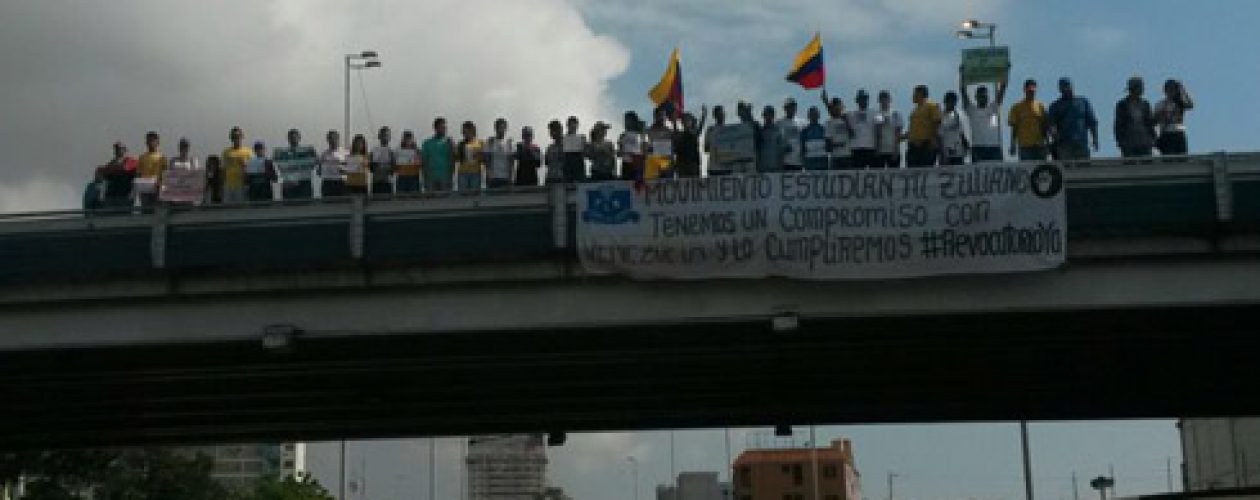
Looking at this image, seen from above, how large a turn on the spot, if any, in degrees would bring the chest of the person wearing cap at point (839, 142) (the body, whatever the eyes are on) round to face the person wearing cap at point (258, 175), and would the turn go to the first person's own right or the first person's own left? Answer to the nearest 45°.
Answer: approximately 90° to the first person's own right

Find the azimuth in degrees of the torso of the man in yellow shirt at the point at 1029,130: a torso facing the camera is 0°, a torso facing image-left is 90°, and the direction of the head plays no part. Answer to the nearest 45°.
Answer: approximately 0°

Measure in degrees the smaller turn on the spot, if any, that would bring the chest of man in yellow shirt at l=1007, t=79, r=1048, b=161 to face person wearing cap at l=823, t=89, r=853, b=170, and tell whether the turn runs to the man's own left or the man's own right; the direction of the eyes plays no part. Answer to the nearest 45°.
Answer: approximately 90° to the man's own right

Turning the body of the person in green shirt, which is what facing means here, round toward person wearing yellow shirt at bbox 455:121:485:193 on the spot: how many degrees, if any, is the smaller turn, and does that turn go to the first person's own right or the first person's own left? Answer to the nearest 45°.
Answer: approximately 90° to the first person's own left

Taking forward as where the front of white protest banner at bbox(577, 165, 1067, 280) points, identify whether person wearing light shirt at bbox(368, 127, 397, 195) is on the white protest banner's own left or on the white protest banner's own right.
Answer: on the white protest banner's own right

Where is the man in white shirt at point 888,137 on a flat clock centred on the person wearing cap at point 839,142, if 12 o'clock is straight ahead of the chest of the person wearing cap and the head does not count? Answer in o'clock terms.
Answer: The man in white shirt is roughly at 9 o'clock from the person wearing cap.

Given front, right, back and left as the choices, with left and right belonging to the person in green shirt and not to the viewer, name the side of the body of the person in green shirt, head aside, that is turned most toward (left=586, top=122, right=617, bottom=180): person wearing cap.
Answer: left

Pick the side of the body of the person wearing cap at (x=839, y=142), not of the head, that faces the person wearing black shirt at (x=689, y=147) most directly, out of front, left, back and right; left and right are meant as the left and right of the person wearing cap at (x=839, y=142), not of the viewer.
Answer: right
